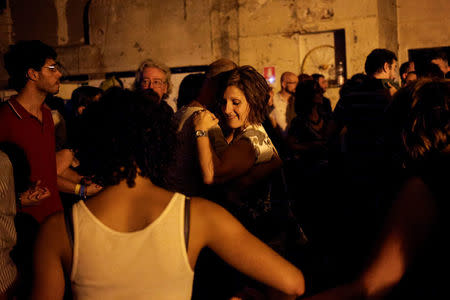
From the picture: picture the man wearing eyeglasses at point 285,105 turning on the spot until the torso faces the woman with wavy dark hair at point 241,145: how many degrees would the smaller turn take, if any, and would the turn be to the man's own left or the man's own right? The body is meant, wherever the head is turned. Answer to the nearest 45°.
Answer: approximately 45° to the man's own right

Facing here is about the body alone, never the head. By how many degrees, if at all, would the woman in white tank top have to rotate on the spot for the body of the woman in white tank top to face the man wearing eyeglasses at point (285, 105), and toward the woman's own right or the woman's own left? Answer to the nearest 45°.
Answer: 0° — they already face them

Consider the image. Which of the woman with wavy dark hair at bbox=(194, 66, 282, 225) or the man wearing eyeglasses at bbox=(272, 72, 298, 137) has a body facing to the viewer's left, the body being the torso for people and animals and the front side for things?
the woman with wavy dark hair

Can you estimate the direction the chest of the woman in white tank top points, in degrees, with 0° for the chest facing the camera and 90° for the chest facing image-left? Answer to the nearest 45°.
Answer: approximately 180°

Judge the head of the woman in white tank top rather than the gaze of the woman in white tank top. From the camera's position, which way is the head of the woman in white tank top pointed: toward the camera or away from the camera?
away from the camera

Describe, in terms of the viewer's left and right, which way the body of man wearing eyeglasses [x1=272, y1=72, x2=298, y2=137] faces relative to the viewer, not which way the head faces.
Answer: facing the viewer and to the right of the viewer

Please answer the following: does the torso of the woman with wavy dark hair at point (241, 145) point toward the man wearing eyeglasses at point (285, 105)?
no

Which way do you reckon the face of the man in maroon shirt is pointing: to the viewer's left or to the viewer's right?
to the viewer's right
